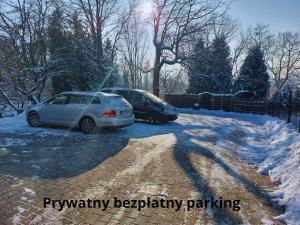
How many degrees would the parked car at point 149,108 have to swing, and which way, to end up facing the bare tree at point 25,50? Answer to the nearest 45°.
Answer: approximately 180°

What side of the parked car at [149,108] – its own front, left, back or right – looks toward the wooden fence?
left

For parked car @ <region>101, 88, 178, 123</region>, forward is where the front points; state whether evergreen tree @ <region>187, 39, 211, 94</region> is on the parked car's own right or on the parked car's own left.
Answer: on the parked car's own left

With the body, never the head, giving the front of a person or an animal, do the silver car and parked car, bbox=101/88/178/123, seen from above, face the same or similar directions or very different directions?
very different directions

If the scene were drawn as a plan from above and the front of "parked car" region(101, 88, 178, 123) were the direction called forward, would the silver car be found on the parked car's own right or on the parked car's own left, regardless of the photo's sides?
on the parked car's own right

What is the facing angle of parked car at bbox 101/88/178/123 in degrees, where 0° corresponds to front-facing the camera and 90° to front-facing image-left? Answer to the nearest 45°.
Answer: approximately 315°

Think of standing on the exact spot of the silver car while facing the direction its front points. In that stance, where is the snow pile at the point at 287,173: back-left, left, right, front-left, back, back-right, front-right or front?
back

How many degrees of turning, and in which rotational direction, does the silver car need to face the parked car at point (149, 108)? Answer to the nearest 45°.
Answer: approximately 90° to its right

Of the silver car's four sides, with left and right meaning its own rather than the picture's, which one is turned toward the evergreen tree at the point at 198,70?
right

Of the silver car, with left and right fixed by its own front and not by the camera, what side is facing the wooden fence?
right

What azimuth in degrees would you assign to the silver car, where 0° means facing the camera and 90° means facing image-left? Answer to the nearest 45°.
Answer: approximately 135°

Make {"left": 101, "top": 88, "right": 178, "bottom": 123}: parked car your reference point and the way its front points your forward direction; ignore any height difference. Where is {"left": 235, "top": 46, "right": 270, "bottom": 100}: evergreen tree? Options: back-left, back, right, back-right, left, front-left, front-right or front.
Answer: left

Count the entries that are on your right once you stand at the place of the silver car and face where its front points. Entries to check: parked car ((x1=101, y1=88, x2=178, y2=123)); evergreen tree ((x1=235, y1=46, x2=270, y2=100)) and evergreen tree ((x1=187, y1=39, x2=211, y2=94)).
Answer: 3
